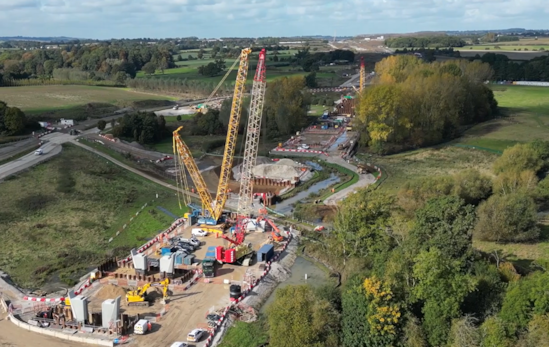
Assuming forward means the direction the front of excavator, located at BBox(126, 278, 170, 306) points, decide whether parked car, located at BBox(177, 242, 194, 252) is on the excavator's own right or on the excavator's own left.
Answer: on the excavator's own left

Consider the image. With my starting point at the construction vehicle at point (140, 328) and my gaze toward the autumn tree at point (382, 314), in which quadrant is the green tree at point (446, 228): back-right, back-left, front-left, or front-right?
front-left

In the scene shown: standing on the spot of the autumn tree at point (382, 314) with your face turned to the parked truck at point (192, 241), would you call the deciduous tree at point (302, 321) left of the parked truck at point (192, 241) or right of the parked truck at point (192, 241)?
left

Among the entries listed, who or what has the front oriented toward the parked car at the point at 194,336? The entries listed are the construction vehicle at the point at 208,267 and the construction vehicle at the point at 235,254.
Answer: the construction vehicle at the point at 208,267

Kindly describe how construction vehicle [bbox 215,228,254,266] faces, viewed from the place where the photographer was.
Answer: facing away from the viewer and to the right of the viewer

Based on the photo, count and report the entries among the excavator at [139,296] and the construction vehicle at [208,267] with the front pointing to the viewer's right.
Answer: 1

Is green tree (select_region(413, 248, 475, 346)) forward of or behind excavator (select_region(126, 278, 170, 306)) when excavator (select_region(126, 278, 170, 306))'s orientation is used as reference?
forward

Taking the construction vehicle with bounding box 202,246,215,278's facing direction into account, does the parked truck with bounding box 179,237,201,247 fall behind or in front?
behind

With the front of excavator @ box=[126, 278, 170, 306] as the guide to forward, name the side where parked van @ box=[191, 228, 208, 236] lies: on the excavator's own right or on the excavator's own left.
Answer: on the excavator's own left

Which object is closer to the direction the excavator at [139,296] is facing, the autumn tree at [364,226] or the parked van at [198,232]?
the autumn tree

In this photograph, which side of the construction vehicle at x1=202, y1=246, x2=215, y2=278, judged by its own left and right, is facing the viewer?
front

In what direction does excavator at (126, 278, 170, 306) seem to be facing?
to the viewer's right

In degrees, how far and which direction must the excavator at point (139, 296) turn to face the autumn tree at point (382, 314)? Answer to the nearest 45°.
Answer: approximately 45° to its right

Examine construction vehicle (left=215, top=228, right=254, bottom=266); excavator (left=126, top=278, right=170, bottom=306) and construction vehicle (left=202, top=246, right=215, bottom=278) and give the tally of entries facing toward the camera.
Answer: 1

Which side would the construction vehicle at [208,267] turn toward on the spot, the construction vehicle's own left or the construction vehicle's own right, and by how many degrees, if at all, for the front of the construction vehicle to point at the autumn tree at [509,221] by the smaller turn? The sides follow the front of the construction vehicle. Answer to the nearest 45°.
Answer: approximately 90° to the construction vehicle's own left

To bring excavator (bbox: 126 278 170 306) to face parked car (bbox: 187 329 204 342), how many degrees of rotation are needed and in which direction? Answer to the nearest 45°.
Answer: approximately 45° to its right

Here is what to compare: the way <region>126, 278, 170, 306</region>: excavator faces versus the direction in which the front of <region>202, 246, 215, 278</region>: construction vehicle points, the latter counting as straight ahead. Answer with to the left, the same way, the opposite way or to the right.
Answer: to the left
